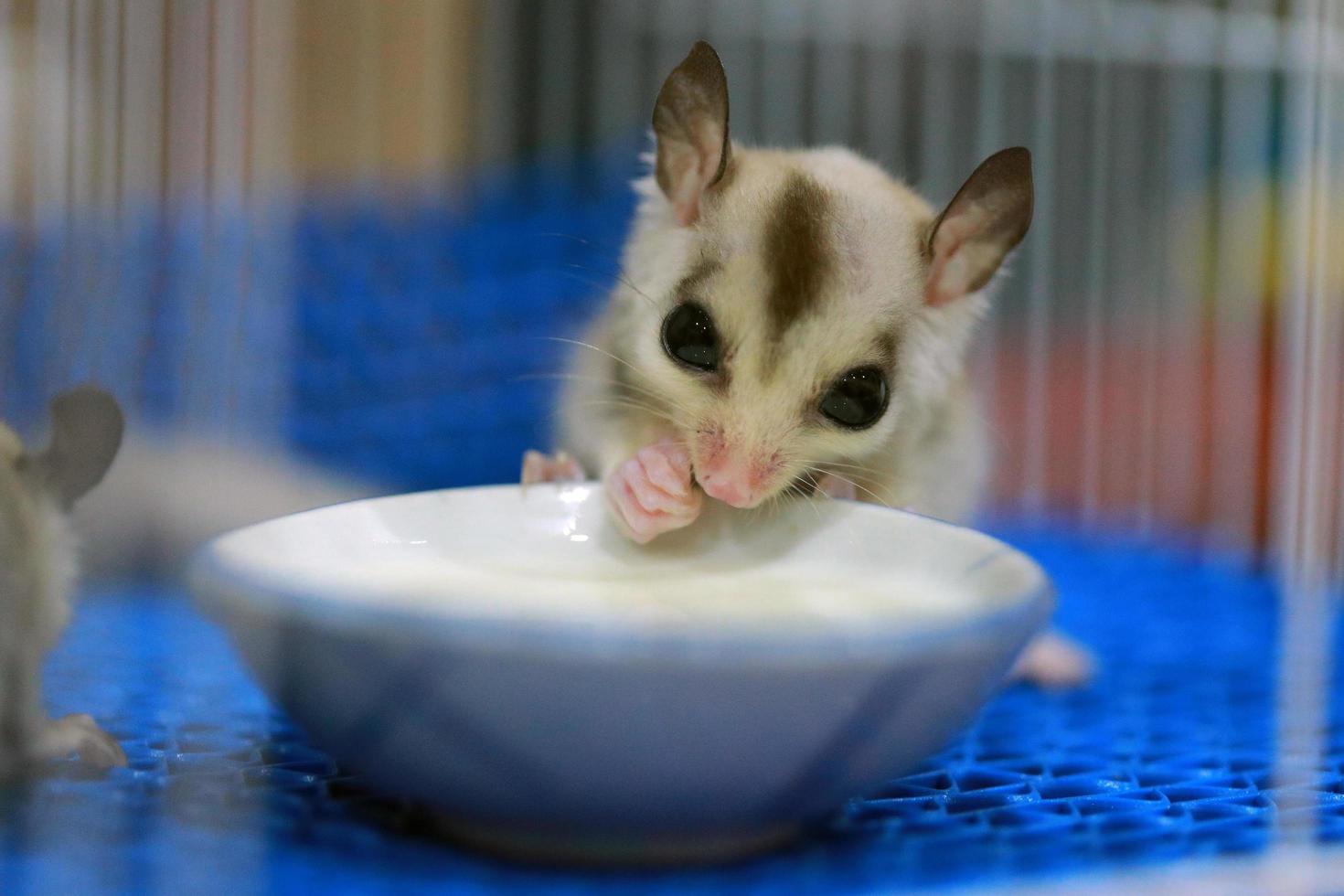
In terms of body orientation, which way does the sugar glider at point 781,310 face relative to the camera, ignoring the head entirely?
toward the camera
